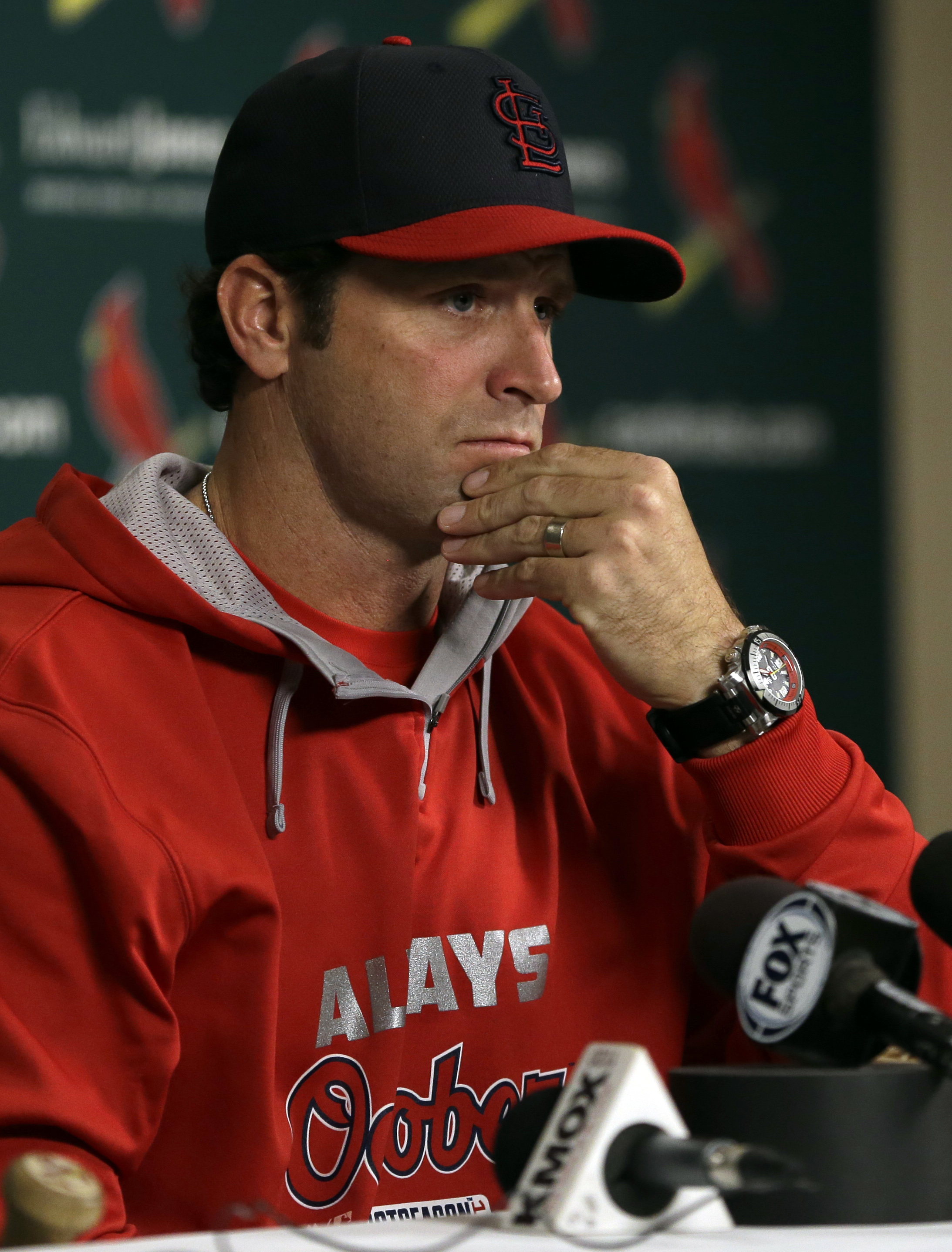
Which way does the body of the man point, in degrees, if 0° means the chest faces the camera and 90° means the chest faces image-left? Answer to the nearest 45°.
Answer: approximately 315°

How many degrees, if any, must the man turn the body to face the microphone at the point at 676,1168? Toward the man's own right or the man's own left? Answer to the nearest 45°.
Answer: approximately 45° to the man's own right

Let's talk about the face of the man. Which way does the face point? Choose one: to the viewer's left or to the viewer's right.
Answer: to the viewer's right
